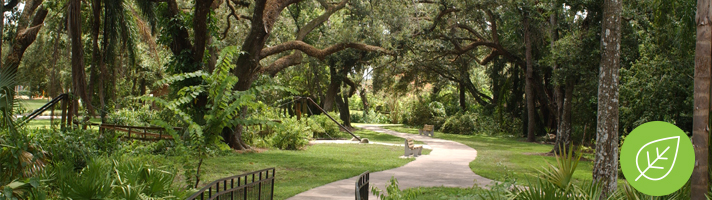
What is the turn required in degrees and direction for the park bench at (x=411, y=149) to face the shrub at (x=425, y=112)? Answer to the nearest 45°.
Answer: approximately 135° to its left

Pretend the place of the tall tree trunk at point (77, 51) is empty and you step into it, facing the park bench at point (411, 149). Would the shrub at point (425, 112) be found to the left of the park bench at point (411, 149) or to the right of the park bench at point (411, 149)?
left

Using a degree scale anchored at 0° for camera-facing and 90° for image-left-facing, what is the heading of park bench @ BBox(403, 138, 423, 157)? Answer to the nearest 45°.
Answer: approximately 315°

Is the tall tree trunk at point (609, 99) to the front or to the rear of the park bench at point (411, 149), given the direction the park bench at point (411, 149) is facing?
to the front

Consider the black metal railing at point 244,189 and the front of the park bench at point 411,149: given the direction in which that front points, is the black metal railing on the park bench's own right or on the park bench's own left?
on the park bench's own right

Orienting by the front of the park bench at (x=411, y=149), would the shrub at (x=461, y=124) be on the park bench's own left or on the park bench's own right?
on the park bench's own left

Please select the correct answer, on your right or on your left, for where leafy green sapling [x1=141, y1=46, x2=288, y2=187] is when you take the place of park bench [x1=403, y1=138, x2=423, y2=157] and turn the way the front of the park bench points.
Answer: on your right

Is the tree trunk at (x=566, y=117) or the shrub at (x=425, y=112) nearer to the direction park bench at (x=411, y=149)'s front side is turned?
the tree trunk
